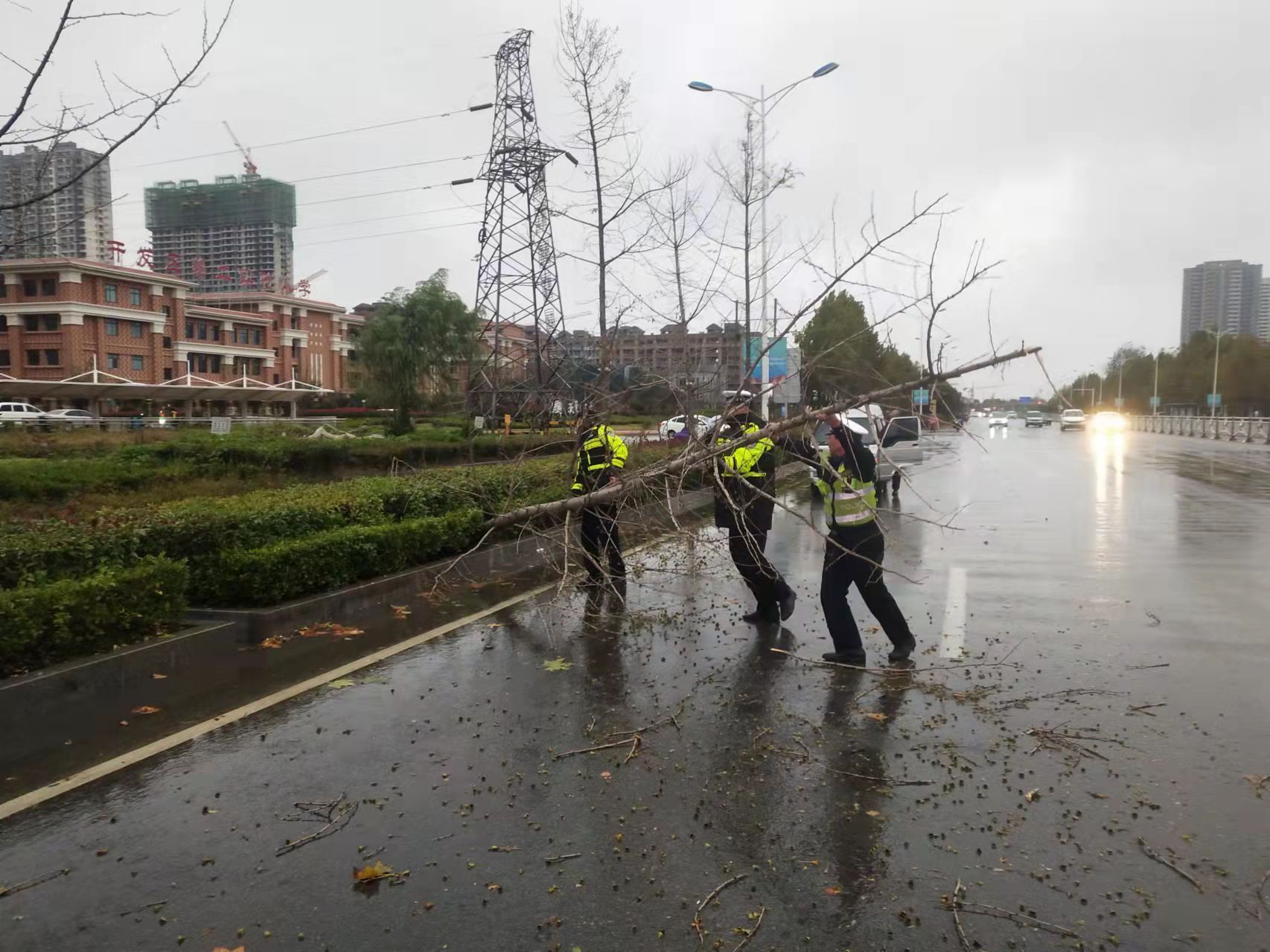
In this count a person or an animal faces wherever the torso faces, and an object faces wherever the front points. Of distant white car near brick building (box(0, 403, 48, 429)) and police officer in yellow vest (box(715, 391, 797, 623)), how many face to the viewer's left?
1
